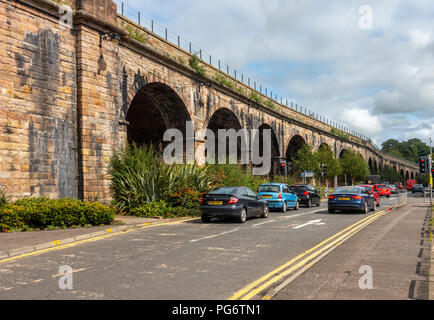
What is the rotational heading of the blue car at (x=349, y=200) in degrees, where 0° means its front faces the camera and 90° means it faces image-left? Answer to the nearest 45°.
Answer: approximately 225°

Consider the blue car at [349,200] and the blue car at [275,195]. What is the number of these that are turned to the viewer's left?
0

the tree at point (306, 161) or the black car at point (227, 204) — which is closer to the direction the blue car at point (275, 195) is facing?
the tree

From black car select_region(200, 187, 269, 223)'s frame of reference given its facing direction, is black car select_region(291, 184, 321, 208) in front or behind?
in front

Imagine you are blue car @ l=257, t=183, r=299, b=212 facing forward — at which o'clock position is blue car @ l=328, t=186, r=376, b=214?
blue car @ l=328, t=186, r=376, b=214 is roughly at 2 o'clock from blue car @ l=257, t=183, r=299, b=212.

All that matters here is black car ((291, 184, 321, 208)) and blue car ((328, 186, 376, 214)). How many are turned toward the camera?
0

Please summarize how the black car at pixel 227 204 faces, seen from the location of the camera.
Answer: facing away from the viewer and to the right of the viewer

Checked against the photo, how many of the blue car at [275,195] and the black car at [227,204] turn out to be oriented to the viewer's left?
0

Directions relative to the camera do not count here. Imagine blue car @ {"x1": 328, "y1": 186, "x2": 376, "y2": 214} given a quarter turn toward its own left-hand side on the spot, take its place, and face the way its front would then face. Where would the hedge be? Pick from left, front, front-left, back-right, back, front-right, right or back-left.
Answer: left

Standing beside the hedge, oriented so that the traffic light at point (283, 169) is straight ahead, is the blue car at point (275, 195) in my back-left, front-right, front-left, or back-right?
front-right

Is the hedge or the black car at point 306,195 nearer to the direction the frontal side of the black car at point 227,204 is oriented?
the black car
